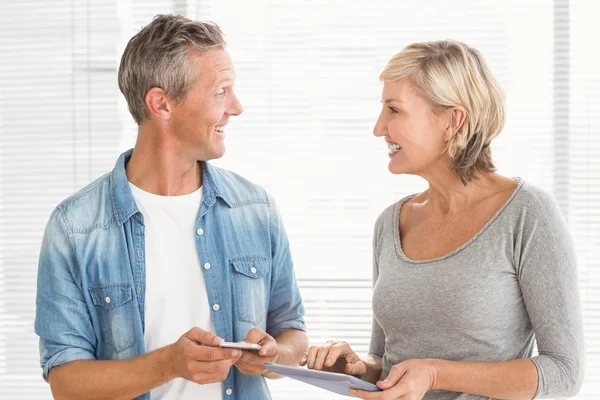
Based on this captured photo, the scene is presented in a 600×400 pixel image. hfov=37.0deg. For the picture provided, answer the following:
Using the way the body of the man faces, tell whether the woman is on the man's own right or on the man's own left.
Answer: on the man's own left

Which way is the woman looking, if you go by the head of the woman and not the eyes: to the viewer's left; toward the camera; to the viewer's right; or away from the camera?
to the viewer's left

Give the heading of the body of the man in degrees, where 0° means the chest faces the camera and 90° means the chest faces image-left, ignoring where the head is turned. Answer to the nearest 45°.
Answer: approximately 0°

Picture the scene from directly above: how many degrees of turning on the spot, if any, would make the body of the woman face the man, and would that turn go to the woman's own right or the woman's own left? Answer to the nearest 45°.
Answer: approximately 45° to the woman's own right

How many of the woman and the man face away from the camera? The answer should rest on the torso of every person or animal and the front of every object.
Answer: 0

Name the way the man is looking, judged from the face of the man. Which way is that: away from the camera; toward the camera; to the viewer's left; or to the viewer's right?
to the viewer's right

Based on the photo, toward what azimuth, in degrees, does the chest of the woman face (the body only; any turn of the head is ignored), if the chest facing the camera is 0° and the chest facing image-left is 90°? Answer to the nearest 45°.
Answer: approximately 45°
